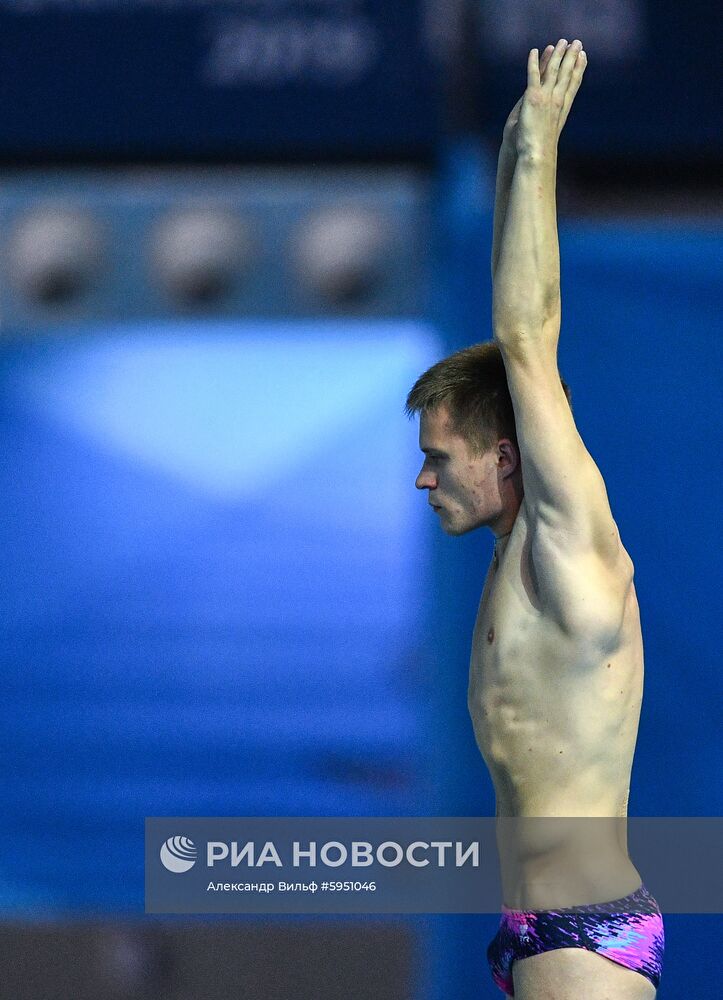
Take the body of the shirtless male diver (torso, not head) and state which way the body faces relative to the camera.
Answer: to the viewer's left

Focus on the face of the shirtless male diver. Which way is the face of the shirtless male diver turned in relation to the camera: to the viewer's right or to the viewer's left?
to the viewer's left
